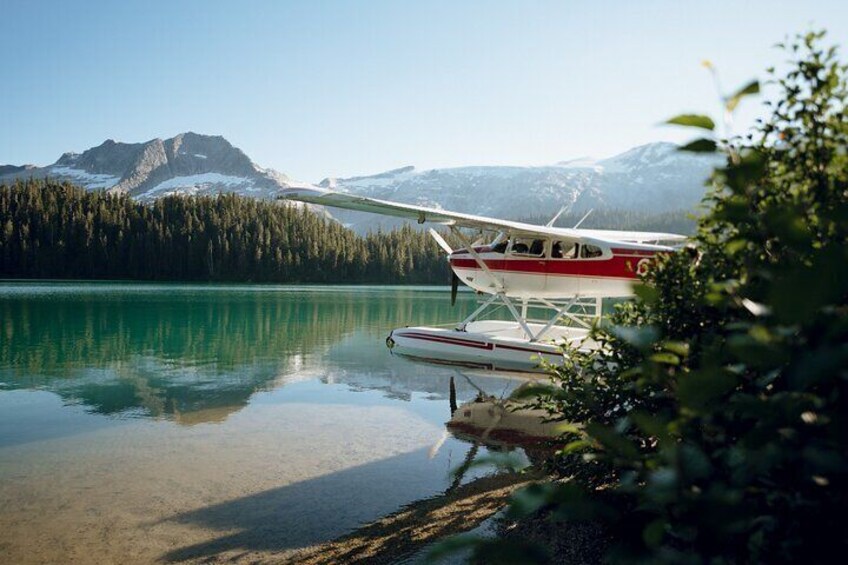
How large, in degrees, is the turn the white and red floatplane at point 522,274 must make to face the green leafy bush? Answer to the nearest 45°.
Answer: approximately 135° to its left

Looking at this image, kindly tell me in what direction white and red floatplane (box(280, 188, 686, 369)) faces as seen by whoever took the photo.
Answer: facing away from the viewer and to the left of the viewer
